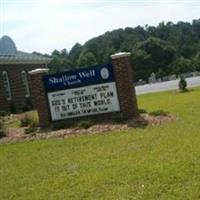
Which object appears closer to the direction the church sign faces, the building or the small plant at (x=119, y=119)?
the small plant

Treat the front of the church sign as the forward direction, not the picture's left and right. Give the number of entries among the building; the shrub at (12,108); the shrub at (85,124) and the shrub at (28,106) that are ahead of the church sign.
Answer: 1

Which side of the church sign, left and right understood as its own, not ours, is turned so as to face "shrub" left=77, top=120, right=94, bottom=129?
front

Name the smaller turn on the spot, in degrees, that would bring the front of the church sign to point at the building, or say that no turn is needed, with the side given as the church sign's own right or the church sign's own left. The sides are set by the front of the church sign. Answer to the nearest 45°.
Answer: approximately 180°

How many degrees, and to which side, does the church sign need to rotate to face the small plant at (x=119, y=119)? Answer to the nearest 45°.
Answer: approximately 45° to its left

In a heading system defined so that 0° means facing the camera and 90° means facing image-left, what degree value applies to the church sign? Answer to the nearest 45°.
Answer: approximately 0°

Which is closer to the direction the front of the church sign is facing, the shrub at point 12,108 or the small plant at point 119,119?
the small plant

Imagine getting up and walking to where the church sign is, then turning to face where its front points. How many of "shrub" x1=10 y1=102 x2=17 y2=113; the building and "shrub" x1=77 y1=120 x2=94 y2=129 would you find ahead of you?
1

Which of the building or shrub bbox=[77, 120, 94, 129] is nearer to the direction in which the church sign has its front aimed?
the shrub
